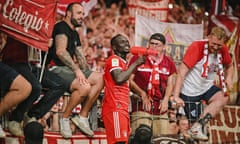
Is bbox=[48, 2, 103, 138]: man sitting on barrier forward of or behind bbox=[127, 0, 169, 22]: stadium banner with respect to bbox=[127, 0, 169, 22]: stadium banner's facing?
forward

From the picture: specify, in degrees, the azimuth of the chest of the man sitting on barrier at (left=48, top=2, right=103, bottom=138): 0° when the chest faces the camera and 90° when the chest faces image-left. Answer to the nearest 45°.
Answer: approximately 315°

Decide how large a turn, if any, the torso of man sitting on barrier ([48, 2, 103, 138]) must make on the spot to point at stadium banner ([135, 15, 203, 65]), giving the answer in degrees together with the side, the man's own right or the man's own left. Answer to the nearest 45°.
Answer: approximately 90° to the man's own left

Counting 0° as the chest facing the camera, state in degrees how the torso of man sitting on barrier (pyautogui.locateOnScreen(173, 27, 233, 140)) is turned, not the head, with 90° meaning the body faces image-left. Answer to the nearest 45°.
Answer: approximately 315°

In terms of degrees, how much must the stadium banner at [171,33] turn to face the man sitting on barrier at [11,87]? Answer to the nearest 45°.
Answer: approximately 45° to its right

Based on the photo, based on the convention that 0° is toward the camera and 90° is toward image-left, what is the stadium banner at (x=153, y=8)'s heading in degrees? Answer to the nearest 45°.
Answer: approximately 0°

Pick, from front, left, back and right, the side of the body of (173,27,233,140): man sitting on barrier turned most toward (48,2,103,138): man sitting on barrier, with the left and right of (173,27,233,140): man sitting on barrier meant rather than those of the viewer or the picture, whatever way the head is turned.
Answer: right
